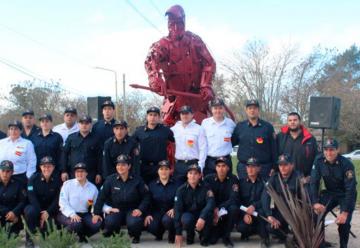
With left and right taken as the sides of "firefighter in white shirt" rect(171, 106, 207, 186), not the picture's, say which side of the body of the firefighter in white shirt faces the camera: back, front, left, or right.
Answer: front

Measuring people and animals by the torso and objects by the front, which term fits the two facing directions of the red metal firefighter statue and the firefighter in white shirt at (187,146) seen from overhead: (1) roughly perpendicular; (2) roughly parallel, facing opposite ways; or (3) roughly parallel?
roughly parallel

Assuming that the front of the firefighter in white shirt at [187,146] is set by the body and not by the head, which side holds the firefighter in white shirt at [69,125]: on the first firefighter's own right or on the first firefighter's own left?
on the first firefighter's own right

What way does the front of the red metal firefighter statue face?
toward the camera

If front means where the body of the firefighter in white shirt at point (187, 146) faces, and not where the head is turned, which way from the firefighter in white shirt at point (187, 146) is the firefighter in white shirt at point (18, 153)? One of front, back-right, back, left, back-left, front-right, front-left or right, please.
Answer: right

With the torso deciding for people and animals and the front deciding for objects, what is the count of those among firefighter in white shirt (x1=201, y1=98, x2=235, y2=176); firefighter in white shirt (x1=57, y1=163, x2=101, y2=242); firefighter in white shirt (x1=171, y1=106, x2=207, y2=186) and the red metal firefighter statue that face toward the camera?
4

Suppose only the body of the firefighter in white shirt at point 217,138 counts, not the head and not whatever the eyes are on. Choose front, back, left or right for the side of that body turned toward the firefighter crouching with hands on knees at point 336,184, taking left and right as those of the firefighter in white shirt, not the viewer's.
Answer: left

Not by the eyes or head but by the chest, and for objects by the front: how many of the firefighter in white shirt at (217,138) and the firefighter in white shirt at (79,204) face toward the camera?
2

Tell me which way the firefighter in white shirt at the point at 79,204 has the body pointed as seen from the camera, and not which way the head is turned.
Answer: toward the camera
